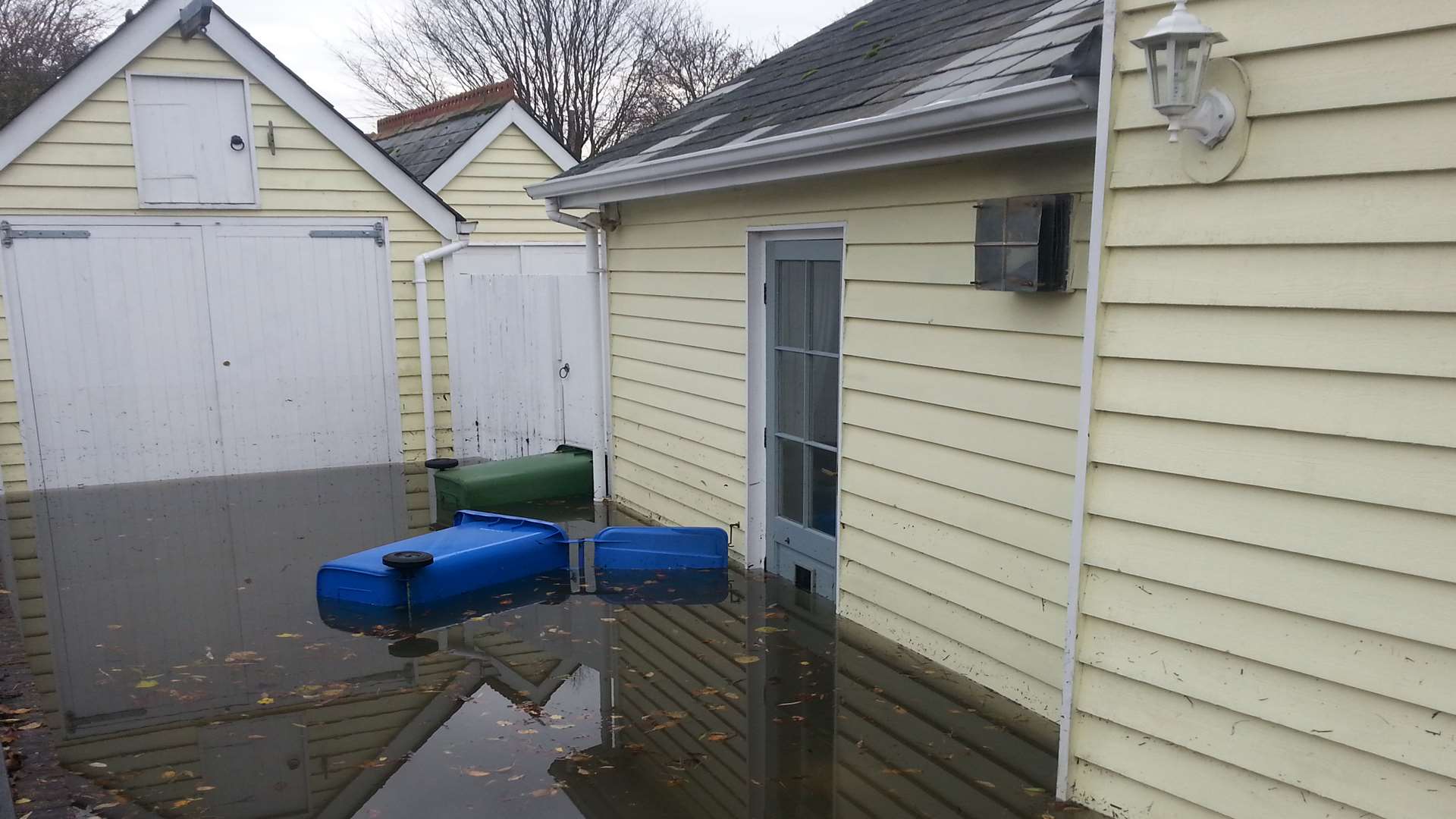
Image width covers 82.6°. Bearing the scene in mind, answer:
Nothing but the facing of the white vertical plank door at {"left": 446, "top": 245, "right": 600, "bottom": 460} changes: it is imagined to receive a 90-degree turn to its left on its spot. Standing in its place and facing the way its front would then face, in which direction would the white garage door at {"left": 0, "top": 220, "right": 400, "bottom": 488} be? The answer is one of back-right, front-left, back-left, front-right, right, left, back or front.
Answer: back

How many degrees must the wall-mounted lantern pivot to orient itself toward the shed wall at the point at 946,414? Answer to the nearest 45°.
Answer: approximately 90° to its right

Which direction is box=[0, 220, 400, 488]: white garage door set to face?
toward the camera

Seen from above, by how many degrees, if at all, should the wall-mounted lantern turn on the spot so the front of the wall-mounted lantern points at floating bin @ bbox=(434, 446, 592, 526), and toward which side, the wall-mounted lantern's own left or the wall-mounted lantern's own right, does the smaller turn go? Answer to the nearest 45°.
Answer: approximately 90° to the wall-mounted lantern's own right

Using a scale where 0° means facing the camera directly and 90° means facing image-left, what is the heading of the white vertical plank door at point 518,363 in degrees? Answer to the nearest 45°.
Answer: approximately 0°

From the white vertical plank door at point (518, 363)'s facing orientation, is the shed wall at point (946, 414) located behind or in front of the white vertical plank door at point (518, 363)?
in front

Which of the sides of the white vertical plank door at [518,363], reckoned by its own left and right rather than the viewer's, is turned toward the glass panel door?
front

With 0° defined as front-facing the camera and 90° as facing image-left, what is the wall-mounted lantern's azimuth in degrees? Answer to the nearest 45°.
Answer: approximately 45°

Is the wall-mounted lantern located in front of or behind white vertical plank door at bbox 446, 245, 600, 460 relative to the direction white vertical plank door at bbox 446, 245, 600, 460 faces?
in front

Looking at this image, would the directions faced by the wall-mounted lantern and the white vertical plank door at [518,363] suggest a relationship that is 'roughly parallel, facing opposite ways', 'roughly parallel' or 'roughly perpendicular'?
roughly perpendicular
